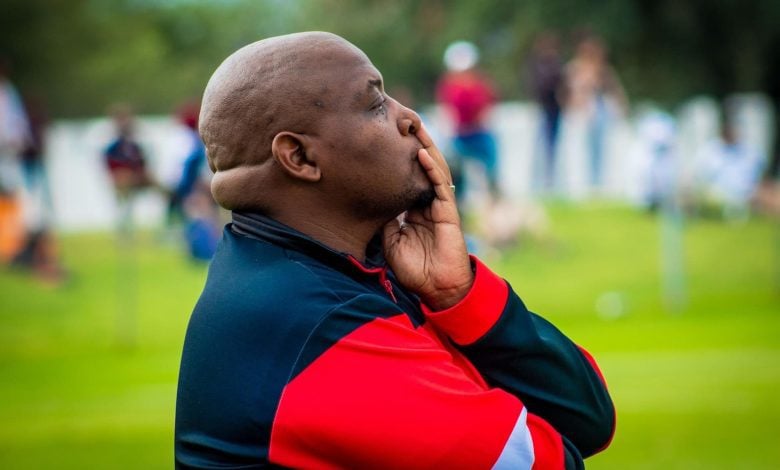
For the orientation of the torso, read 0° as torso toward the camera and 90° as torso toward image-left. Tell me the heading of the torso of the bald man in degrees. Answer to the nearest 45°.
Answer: approximately 270°

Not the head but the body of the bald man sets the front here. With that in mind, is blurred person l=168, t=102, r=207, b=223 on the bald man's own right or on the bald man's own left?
on the bald man's own left

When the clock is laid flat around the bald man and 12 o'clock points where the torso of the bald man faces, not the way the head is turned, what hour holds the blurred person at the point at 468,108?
The blurred person is roughly at 9 o'clock from the bald man.

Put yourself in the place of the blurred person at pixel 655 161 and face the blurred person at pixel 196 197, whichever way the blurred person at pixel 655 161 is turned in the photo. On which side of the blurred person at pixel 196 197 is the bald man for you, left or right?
left

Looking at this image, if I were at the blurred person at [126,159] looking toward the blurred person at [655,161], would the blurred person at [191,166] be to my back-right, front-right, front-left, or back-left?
front-right

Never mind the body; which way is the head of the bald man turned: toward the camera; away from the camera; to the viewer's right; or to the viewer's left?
to the viewer's right

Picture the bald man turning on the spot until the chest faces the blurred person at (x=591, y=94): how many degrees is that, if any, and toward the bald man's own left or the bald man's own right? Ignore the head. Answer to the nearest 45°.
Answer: approximately 90° to the bald man's own left

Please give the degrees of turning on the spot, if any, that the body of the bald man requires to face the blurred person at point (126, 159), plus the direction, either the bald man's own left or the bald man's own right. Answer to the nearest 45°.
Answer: approximately 90° to the bald man's own left

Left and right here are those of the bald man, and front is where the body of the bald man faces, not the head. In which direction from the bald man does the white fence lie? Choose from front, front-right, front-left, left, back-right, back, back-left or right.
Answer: left

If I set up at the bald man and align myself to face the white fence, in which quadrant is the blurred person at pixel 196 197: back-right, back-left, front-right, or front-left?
front-left

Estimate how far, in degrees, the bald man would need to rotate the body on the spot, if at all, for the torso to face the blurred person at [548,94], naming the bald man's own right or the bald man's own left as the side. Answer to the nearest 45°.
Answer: approximately 90° to the bald man's own left

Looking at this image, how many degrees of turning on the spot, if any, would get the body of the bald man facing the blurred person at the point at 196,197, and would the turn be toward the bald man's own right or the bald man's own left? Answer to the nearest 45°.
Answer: approximately 90° to the bald man's own left

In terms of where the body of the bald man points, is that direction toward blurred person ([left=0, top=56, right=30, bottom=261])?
no
